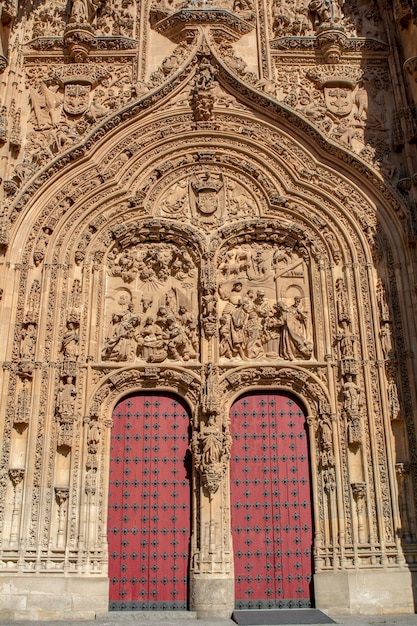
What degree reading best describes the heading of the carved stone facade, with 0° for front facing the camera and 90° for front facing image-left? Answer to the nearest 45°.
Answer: approximately 0°
